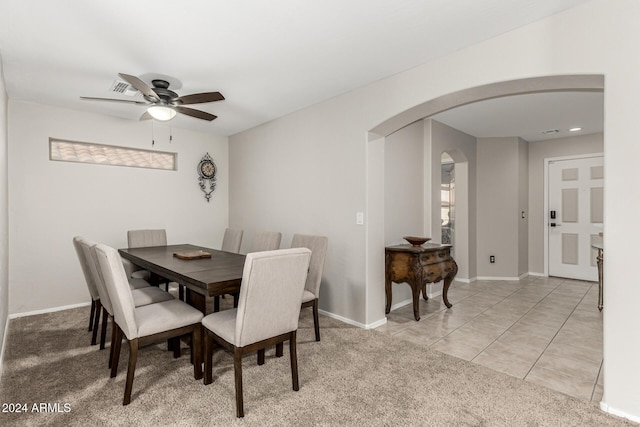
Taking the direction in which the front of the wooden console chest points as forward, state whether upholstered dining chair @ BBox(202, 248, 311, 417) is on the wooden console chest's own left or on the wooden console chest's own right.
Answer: on the wooden console chest's own right

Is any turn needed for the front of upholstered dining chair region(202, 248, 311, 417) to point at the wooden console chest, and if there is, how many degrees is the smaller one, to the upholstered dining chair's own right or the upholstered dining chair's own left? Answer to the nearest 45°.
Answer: approximately 90° to the upholstered dining chair's own right

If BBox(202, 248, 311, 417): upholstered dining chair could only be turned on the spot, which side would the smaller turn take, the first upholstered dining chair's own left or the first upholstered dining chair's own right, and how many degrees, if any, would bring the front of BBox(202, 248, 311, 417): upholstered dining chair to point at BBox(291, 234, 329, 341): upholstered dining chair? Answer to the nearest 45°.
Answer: approximately 90° to the first upholstered dining chair's own right

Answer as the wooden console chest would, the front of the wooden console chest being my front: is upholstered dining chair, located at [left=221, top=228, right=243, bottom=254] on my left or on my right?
on my right

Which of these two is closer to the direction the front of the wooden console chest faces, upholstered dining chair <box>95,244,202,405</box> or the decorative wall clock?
the upholstered dining chair

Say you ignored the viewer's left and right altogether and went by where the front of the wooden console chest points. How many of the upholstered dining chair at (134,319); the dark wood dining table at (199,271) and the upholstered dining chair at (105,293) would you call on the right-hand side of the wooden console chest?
3

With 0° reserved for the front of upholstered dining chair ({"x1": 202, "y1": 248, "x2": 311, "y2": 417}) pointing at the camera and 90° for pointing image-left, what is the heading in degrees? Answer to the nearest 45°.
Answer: approximately 135°

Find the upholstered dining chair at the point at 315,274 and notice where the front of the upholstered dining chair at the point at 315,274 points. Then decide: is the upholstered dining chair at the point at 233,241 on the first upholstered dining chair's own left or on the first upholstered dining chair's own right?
on the first upholstered dining chair's own right

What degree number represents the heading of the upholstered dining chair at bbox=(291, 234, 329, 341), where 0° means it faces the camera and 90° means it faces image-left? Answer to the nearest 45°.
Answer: approximately 45°

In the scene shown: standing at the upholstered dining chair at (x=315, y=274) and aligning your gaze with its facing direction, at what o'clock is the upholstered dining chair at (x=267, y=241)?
the upholstered dining chair at (x=267, y=241) is roughly at 3 o'clock from the upholstered dining chair at (x=315, y=274).

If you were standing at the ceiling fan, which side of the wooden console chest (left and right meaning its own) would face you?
right
